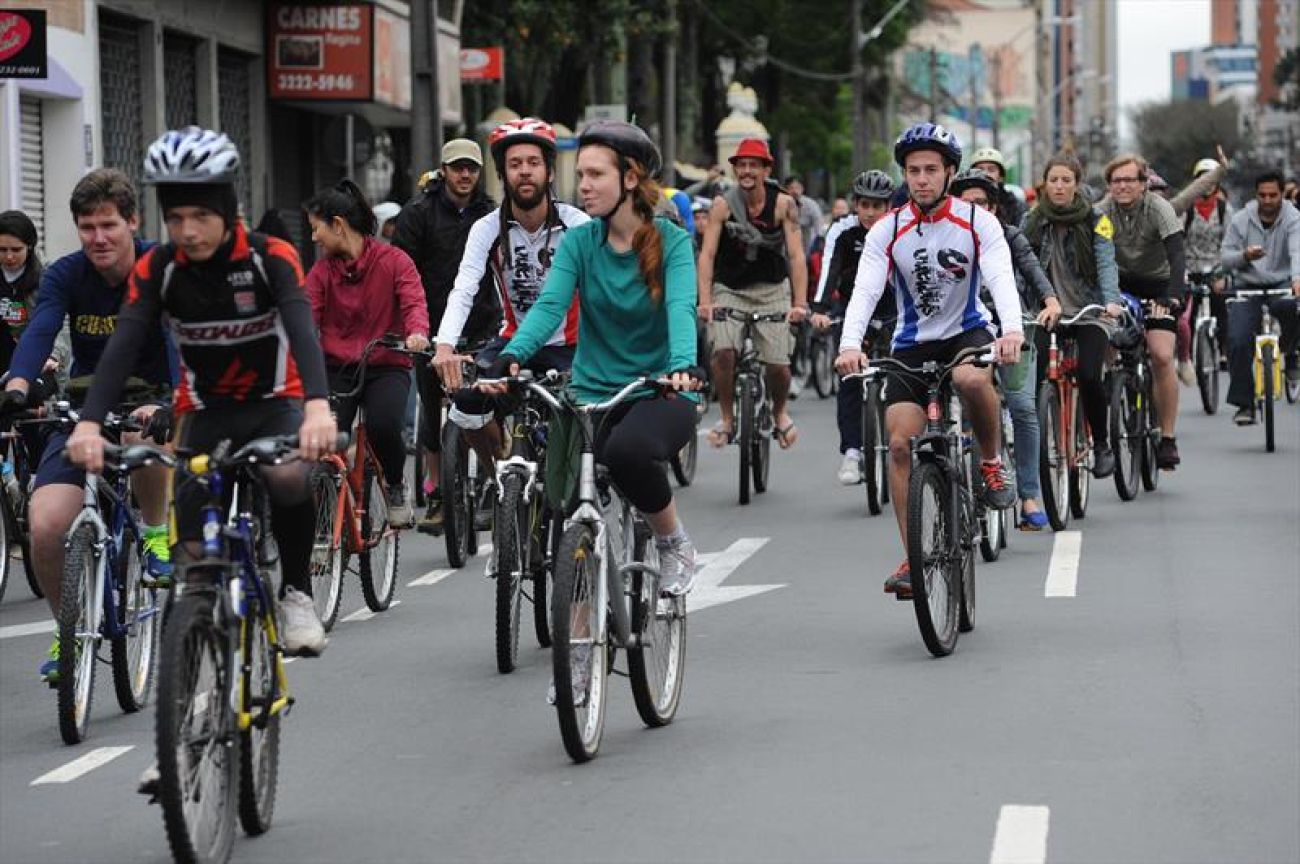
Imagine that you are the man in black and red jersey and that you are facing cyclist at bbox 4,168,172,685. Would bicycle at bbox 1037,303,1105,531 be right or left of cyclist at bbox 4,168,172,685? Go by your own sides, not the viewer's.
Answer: right

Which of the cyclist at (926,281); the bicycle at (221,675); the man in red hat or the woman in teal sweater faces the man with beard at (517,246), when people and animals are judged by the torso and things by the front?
the man in red hat

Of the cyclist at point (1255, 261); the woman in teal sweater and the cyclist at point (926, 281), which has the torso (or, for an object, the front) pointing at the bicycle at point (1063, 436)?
the cyclist at point (1255, 261)

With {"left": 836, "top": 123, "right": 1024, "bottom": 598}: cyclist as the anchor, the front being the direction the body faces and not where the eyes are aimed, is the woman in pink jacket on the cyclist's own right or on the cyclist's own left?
on the cyclist's own right

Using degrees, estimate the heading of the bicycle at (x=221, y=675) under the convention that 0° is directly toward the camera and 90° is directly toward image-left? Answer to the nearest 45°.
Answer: approximately 0°

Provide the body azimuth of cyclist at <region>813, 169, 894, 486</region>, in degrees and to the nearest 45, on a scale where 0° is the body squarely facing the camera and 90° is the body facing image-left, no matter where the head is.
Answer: approximately 0°

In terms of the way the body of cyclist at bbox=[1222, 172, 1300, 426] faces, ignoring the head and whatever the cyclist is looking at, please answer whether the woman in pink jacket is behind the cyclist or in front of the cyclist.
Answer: in front
